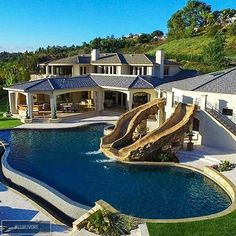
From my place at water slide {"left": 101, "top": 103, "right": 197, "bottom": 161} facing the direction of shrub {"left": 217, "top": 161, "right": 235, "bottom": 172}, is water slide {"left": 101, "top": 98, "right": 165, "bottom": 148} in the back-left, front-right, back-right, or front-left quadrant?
back-left

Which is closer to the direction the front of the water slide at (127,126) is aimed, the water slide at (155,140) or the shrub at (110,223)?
the shrub

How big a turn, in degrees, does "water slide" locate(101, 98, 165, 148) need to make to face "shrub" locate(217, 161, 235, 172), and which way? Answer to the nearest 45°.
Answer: approximately 90° to its left

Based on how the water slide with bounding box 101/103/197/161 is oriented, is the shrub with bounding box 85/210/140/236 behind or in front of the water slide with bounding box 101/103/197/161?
in front

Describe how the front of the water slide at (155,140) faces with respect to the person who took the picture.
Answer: facing the viewer and to the left of the viewer

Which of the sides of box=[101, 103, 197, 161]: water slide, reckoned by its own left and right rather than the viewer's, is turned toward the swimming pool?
front

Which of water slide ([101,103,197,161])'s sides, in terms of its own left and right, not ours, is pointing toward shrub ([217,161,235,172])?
left

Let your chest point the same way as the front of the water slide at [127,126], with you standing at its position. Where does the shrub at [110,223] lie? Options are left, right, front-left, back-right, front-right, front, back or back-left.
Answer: front-left

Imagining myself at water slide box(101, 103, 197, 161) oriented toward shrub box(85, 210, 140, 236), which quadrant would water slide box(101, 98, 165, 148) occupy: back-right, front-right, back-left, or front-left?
back-right

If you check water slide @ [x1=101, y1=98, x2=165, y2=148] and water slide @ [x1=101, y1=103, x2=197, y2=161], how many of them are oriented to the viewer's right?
0
